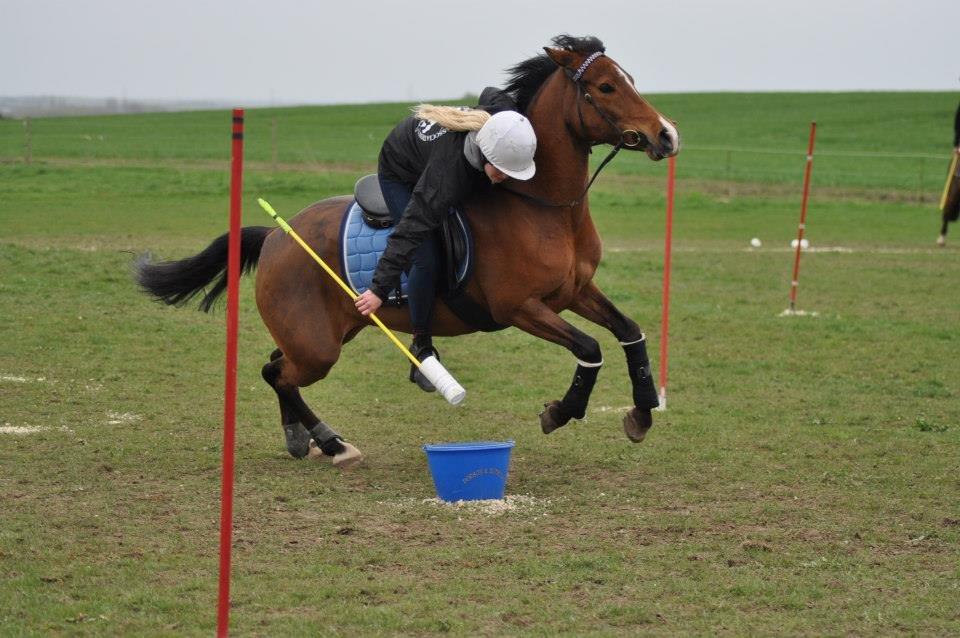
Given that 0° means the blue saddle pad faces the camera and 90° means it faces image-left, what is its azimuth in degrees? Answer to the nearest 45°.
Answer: approximately 270°

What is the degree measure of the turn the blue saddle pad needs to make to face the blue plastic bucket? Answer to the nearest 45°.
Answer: approximately 45° to its right

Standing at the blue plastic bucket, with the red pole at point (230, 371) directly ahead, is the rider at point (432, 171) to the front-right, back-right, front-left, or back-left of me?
back-right

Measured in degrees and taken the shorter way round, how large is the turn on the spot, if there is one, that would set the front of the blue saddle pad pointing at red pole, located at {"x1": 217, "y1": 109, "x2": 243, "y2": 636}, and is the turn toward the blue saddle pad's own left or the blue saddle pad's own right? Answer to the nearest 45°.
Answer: approximately 90° to the blue saddle pad's own right

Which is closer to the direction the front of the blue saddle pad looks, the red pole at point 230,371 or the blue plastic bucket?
the blue plastic bucket
